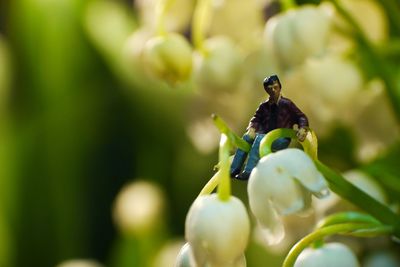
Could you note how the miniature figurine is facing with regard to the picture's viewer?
facing the viewer and to the left of the viewer

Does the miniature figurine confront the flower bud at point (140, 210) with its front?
no
